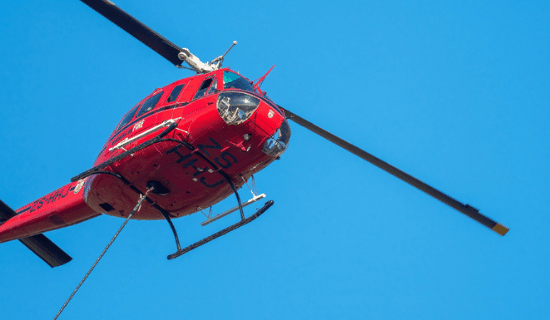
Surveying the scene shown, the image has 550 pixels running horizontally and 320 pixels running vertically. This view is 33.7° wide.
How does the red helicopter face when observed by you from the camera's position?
facing the viewer and to the right of the viewer
